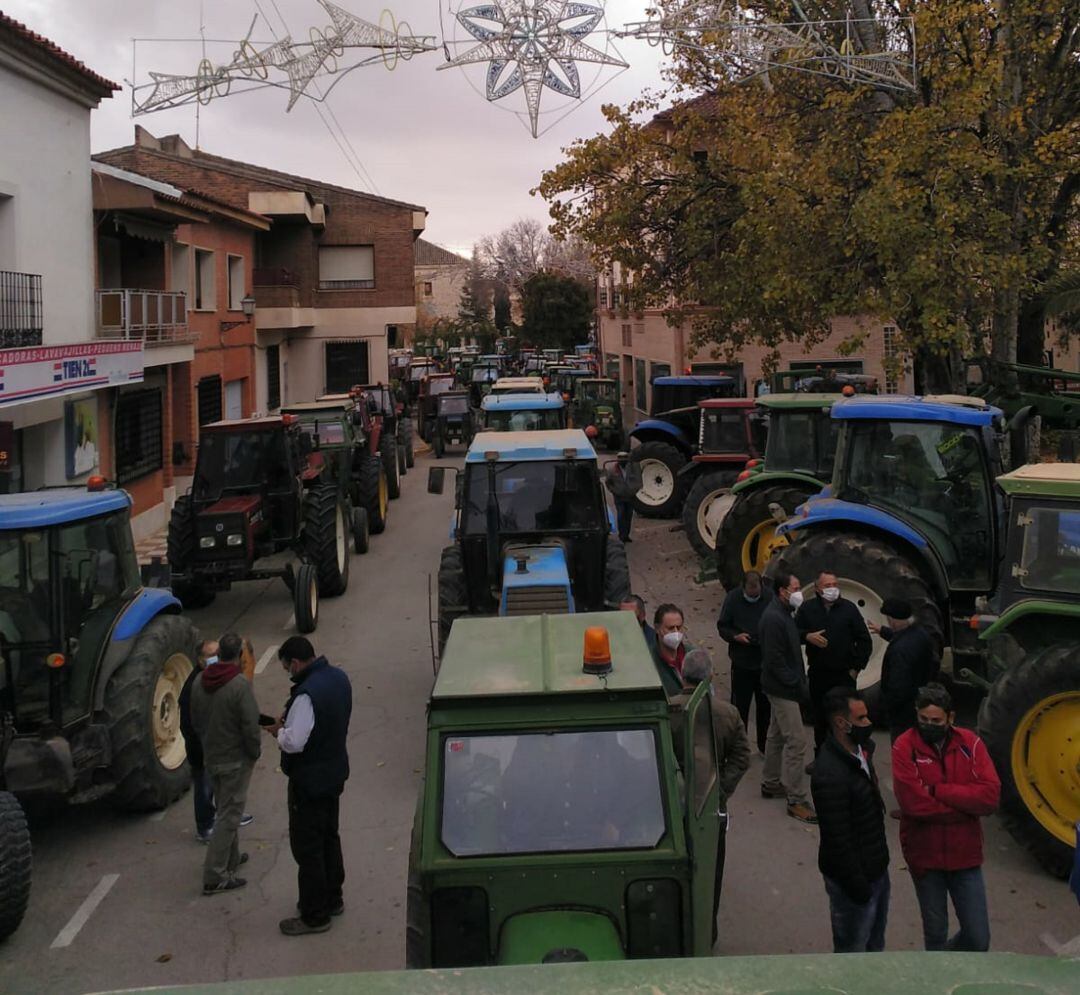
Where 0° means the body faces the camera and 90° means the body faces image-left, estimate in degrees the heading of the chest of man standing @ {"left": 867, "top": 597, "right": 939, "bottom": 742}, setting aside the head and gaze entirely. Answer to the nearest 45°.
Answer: approximately 90°

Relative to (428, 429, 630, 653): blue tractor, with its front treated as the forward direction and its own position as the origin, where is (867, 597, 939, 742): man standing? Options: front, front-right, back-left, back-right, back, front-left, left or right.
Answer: front-left

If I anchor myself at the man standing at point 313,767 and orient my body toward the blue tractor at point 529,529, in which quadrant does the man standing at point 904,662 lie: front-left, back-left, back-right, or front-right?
front-right

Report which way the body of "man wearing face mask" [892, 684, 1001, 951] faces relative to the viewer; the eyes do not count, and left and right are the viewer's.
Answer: facing the viewer

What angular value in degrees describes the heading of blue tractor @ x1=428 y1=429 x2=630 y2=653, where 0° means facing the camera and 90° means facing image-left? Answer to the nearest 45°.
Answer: approximately 0°

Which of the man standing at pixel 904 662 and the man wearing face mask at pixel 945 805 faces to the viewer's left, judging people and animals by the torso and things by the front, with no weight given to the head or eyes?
the man standing

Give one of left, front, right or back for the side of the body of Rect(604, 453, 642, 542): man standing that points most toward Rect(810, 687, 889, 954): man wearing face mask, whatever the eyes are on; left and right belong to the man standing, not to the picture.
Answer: front
